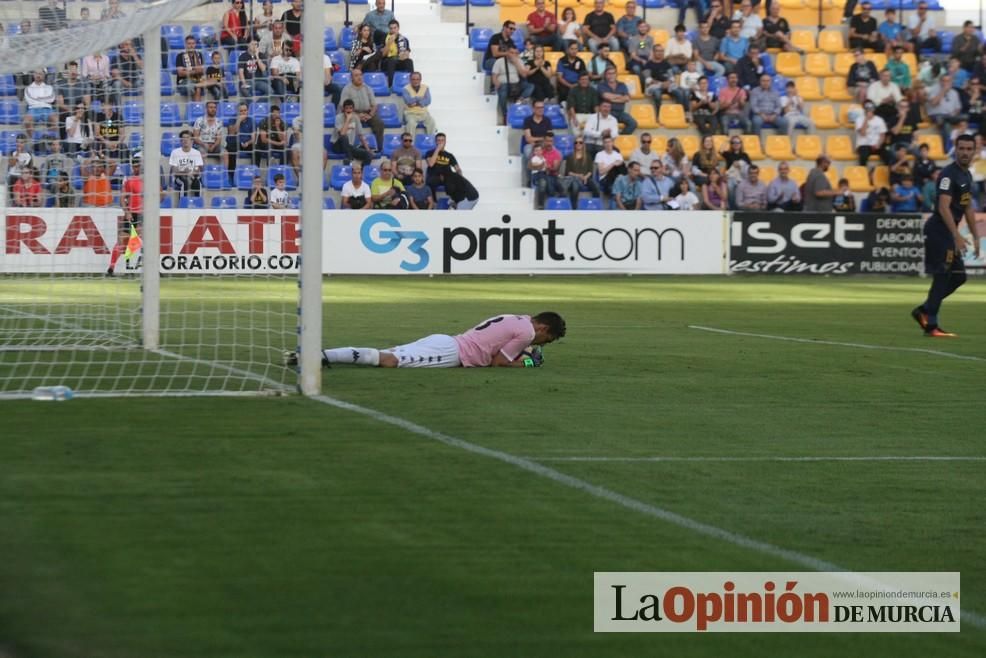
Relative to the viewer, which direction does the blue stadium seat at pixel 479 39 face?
toward the camera

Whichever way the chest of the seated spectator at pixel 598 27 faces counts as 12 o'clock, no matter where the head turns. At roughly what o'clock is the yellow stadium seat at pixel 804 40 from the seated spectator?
The yellow stadium seat is roughly at 8 o'clock from the seated spectator.

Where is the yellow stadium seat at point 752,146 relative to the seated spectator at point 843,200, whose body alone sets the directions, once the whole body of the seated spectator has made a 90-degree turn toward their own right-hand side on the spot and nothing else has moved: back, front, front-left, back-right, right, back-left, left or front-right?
front-right

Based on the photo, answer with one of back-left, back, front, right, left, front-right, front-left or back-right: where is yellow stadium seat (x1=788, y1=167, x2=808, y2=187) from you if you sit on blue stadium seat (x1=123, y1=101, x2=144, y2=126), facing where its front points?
back-left

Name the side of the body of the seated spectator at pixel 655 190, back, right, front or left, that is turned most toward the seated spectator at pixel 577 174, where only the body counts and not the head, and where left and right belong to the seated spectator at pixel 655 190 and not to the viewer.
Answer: right

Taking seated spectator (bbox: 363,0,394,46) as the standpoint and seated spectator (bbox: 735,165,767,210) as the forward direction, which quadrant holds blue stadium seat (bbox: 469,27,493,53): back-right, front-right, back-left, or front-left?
front-left

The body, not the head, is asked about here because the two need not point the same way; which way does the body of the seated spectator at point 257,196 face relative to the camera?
toward the camera

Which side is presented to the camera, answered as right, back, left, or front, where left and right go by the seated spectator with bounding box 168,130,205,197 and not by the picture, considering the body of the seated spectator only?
front

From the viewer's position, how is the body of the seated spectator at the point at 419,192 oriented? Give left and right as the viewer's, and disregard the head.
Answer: facing the viewer

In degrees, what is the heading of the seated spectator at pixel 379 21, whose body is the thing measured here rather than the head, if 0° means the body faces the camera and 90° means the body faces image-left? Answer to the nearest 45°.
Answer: approximately 0°

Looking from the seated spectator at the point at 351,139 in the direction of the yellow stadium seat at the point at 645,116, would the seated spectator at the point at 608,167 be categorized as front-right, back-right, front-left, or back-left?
front-right

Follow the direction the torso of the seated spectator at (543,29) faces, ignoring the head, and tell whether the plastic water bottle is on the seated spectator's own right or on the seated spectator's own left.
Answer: on the seated spectator's own right

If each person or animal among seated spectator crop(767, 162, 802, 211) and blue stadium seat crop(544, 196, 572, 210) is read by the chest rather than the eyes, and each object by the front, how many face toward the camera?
2

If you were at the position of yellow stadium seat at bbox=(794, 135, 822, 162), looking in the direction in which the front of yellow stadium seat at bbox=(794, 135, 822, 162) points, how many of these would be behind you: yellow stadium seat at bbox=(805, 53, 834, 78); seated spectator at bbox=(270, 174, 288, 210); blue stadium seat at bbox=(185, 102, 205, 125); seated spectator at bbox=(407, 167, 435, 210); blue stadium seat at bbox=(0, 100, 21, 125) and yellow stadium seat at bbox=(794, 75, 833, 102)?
2
